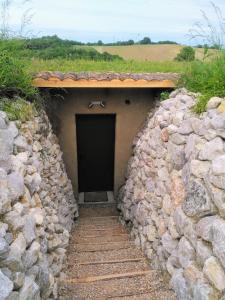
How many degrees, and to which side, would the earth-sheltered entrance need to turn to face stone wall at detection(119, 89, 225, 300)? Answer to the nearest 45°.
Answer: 0° — it already faces it

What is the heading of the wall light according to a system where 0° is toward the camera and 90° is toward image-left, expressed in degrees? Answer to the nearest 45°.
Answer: approximately 0°

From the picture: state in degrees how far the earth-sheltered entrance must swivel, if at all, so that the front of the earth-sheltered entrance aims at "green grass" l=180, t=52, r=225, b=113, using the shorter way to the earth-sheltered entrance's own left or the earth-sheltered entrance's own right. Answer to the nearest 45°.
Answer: approximately 45° to the earth-sheltered entrance's own left
